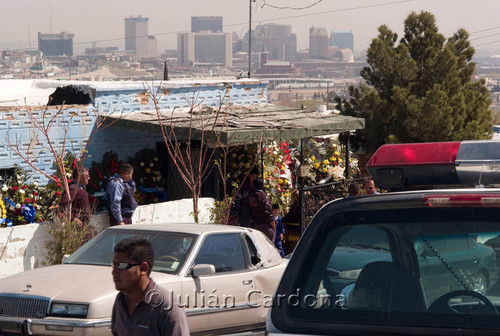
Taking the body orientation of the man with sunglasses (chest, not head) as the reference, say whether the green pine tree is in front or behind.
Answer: behind

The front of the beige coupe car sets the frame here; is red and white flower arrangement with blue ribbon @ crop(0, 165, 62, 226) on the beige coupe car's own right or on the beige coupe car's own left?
on the beige coupe car's own right

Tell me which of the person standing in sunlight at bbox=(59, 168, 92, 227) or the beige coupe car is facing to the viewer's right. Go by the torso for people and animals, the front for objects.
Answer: the person standing in sunlight

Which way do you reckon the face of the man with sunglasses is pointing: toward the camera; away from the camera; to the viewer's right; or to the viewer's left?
to the viewer's left

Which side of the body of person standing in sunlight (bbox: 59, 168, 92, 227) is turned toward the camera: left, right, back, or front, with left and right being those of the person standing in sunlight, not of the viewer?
right

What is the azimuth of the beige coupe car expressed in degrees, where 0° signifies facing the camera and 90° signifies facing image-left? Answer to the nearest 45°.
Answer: approximately 45°

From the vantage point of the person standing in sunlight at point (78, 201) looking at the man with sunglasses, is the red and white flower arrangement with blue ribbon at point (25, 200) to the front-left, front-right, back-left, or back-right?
back-right

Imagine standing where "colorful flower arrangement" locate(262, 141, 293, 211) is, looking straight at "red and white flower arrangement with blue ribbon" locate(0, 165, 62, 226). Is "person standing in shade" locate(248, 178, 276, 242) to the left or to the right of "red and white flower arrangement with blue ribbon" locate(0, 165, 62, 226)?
left

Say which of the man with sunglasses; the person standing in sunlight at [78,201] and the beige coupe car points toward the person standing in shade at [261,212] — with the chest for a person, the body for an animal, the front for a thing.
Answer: the person standing in sunlight at [78,201]

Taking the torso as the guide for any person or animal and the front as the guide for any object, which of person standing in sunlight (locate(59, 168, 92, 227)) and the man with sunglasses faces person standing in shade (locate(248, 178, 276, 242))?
person standing in sunlight (locate(59, 168, 92, 227))

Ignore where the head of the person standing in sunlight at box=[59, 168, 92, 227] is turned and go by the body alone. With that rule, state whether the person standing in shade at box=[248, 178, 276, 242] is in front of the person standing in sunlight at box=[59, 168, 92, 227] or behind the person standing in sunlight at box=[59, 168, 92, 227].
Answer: in front
